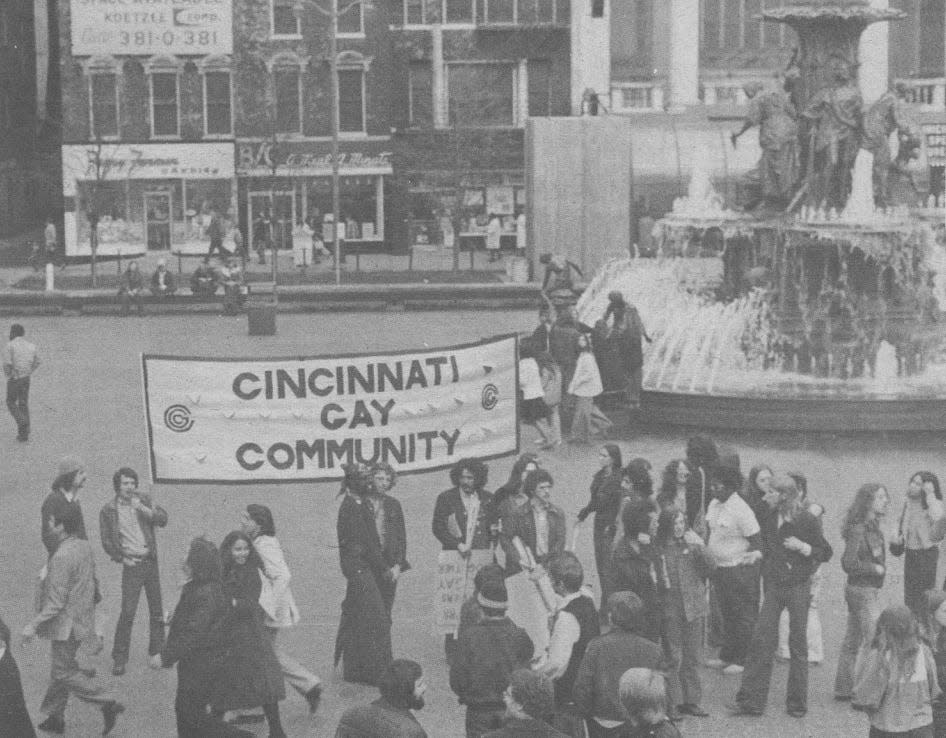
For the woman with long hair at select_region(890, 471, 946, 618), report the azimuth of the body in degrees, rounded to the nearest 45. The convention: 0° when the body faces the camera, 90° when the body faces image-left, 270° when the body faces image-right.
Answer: approximately 45°

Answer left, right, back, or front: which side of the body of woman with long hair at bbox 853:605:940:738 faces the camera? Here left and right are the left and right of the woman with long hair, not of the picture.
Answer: back

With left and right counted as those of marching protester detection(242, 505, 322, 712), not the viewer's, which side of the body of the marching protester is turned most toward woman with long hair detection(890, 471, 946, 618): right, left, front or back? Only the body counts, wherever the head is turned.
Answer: back

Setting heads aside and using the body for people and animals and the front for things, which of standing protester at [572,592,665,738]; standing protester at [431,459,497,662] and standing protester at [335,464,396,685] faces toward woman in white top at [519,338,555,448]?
standing protester at [572,592,665,738]

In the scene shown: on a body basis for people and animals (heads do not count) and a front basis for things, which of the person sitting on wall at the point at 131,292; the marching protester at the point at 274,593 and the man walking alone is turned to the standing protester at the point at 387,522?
the person sitting on wall

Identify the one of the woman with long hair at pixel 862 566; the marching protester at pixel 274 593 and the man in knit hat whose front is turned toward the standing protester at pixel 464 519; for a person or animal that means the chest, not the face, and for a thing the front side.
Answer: the man in knit hat

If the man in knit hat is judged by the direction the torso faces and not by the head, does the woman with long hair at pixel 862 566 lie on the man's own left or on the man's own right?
on the man's own right

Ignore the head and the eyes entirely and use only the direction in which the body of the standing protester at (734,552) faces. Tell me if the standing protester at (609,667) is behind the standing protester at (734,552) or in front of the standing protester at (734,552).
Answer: in front

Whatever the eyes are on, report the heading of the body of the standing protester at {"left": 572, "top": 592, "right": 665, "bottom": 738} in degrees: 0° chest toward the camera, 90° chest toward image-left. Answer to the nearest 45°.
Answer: approximately 180°

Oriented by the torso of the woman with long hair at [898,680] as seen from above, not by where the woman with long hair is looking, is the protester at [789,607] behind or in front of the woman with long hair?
in front

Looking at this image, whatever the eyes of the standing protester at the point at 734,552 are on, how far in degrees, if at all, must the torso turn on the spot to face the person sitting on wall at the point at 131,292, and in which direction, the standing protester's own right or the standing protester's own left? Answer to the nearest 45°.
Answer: approximately 90° to the standing protester's own right
